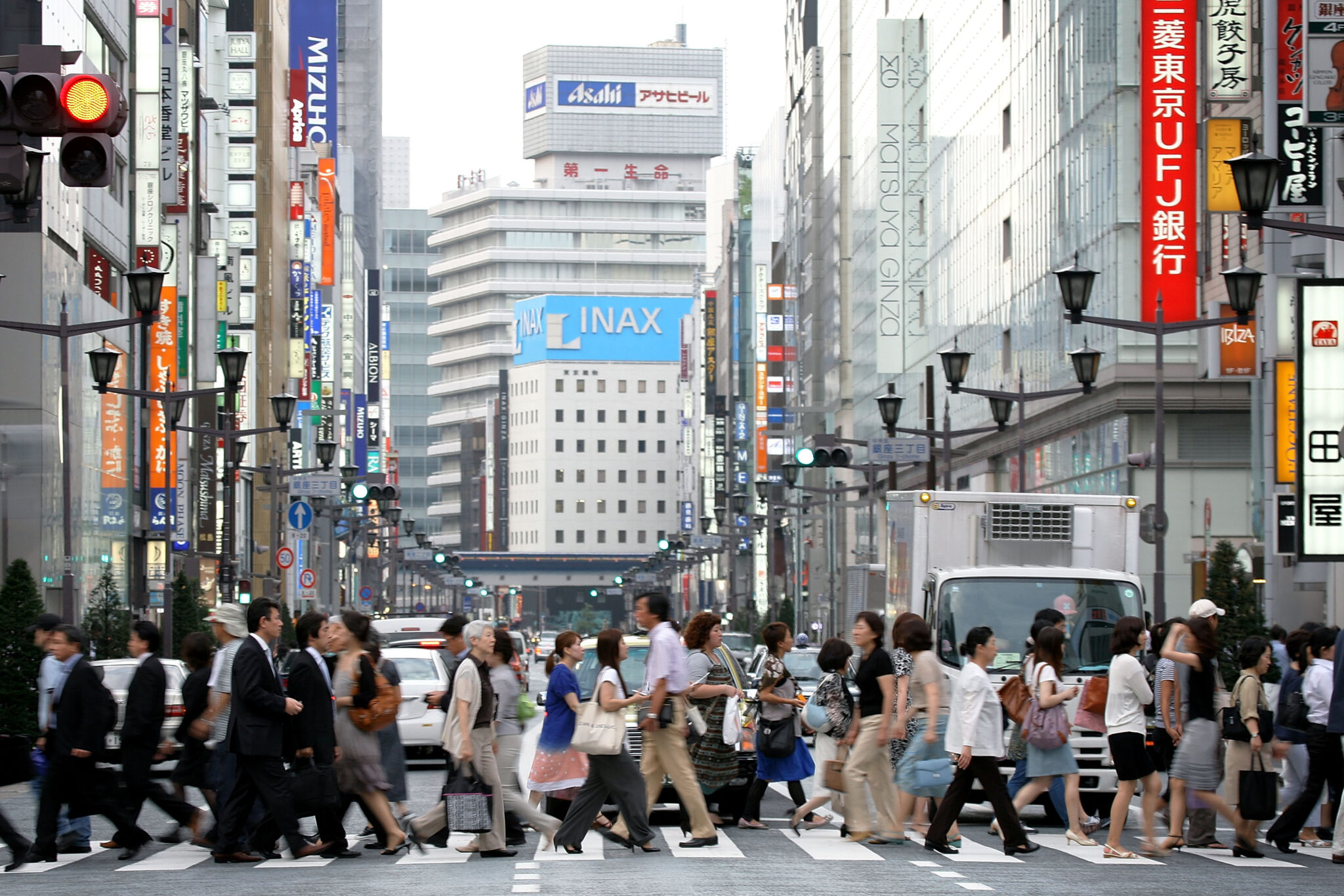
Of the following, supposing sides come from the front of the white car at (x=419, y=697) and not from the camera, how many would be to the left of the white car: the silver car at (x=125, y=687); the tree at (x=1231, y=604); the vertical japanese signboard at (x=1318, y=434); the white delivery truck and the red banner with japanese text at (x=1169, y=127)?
1

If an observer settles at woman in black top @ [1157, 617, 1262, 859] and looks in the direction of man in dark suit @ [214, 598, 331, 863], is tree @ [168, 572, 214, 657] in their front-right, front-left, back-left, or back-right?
front-right

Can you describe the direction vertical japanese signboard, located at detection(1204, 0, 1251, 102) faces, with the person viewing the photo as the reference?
facing the viewer

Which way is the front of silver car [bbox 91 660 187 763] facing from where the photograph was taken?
facing away from the viewer

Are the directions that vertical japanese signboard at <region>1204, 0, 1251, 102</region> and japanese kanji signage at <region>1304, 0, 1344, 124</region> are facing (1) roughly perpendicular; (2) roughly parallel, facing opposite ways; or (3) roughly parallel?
roughly parallel

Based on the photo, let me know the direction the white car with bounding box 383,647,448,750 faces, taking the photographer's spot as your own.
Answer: facing away from the viewer

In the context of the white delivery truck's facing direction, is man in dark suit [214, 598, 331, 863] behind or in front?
in front

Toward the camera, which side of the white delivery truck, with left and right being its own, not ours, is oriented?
front

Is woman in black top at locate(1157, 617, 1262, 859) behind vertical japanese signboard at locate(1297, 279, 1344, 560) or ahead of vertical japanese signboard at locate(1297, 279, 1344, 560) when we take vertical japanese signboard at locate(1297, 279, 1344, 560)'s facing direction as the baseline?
ahead

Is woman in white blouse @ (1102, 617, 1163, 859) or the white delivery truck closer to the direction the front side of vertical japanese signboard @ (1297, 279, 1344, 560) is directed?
the woman in white blouse
